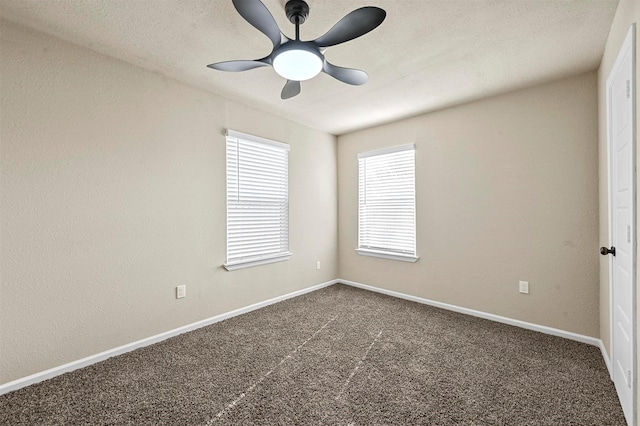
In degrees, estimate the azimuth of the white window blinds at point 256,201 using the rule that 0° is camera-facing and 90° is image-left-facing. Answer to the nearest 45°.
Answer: approximately 315°

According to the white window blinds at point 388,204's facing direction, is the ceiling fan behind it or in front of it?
in front

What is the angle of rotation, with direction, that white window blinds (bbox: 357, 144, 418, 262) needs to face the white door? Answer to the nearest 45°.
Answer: approximately 90° to its left

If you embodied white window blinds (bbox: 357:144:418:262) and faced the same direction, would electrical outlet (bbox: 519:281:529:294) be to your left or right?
on your left

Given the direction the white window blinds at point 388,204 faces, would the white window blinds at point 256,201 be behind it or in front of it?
in front

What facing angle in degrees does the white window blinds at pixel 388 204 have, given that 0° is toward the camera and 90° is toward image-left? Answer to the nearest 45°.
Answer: approximately 45°

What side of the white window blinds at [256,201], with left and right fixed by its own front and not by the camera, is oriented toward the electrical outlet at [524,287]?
front

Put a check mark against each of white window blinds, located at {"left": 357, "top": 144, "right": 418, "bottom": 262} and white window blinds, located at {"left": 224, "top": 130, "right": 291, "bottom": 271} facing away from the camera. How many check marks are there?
0

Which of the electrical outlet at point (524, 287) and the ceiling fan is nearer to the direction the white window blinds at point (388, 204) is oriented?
the ceiling fan

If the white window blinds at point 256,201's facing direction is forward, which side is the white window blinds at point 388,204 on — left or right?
on its left
